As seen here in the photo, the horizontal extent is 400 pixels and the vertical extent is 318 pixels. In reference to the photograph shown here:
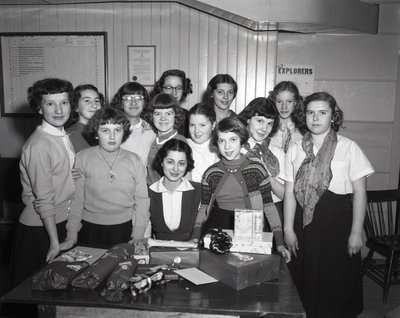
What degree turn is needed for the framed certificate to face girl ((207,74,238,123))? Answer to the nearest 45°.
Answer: approximately 45° to its left

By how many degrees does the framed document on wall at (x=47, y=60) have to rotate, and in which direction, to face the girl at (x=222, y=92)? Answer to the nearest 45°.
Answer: approximately 45° to its left
